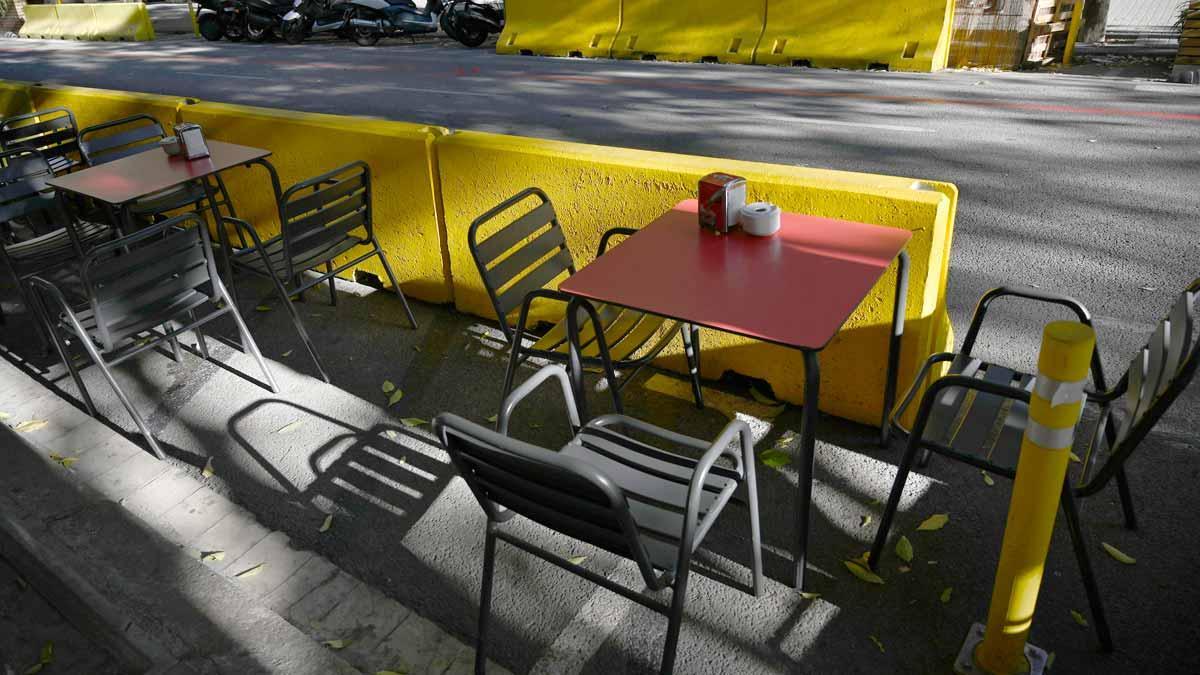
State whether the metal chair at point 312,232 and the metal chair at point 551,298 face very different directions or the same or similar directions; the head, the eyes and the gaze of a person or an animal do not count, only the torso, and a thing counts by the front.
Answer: very different directions

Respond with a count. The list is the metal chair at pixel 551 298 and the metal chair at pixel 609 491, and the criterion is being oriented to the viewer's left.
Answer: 0

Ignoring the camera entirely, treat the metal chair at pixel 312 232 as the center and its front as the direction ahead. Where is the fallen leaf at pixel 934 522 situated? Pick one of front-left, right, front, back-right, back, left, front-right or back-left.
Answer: back

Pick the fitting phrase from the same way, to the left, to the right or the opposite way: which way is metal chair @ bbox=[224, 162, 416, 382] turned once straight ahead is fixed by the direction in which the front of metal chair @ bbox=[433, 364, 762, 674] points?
to the left

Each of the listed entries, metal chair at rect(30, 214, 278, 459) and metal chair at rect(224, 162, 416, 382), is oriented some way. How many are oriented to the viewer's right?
0

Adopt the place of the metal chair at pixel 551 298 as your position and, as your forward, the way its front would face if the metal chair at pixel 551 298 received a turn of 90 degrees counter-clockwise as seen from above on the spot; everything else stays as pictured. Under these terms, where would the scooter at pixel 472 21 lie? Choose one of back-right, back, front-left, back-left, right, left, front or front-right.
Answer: front-left

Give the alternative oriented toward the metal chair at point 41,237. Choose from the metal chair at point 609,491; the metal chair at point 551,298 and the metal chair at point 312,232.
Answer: the metal chair at point 312,232

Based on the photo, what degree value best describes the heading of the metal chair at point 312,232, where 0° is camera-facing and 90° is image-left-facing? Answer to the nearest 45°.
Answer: approximately 135°

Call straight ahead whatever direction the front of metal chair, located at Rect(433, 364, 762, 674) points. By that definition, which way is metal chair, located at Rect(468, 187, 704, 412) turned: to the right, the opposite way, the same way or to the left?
to the right

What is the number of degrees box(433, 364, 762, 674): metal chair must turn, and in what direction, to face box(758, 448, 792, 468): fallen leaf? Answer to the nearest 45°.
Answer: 0° — it already faces it

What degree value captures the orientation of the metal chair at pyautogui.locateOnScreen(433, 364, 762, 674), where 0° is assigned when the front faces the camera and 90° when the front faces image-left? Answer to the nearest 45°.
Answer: approximately 225°

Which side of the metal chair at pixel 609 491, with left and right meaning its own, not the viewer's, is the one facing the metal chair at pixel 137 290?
left
